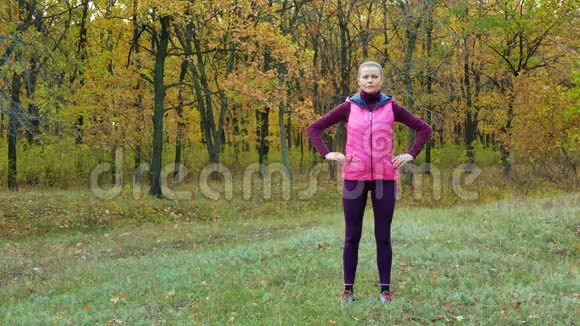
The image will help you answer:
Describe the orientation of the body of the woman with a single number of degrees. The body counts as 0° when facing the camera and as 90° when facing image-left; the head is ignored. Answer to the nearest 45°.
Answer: approximately 0°
